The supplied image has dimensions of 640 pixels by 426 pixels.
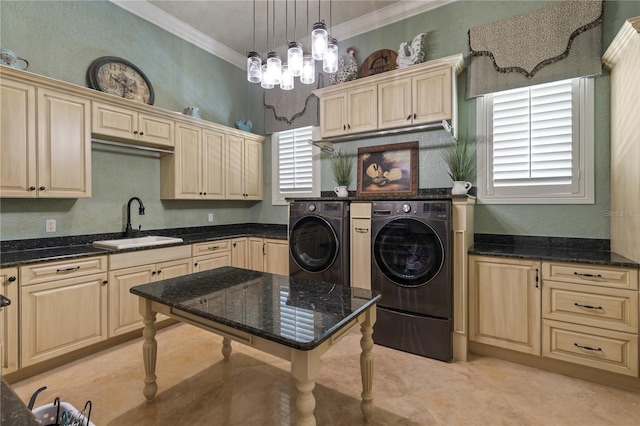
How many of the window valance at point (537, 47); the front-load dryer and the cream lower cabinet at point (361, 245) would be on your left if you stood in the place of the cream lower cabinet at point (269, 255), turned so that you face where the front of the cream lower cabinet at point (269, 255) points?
3

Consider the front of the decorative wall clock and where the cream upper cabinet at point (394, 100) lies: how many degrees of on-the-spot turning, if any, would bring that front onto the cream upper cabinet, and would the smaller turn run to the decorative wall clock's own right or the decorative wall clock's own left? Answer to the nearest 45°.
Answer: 0° — it already faces it

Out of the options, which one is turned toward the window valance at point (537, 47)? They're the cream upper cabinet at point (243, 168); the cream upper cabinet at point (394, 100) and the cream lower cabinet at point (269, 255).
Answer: the cream upper cabinet at point (243, 168)

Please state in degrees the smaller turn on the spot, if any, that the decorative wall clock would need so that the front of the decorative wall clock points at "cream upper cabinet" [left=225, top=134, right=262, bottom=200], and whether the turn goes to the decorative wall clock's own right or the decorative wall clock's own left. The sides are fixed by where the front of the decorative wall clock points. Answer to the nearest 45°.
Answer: approximately 45° to the decorative wall clock's own left

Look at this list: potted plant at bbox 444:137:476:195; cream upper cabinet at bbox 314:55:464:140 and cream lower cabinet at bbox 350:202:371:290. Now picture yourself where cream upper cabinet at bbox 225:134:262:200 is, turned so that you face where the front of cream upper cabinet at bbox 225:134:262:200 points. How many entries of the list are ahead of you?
3

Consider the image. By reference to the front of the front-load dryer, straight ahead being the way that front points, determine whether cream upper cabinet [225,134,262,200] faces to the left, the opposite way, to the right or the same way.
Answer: to the left

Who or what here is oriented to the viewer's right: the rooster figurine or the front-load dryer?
the rooster figurine

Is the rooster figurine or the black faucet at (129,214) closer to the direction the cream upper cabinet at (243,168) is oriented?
the rooster figurine

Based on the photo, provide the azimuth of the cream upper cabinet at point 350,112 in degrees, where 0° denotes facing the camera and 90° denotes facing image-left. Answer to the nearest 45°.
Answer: approximately 45°
